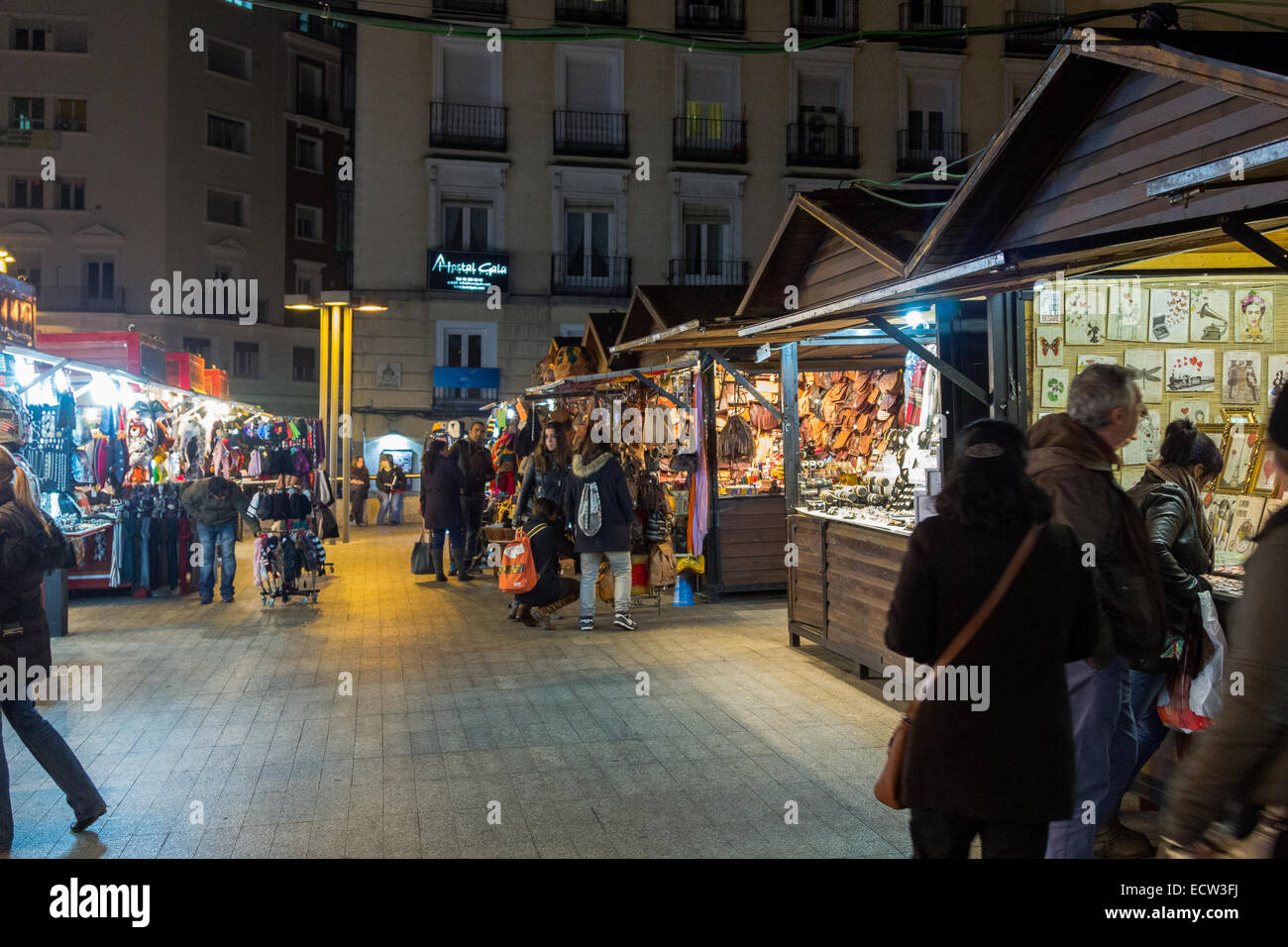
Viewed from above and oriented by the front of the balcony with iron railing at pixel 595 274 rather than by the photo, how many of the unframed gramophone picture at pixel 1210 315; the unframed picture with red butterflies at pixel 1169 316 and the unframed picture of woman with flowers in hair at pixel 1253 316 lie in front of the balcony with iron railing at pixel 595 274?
3

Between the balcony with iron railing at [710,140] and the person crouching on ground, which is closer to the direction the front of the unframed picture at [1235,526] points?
the person crouching on ground

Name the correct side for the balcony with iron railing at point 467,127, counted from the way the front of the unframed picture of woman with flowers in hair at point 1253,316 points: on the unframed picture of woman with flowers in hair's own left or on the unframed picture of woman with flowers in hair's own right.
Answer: on the unframed picture of woman with flowers in hair's own right

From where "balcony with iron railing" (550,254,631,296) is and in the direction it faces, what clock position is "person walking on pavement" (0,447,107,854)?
The person walking on pavement is roughly at 12 o'clock from the balcony with iron railing.

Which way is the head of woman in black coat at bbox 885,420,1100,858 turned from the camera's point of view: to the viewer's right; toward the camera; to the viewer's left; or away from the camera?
away from the camera

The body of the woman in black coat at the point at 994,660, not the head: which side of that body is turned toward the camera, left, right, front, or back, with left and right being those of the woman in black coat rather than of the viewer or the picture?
back

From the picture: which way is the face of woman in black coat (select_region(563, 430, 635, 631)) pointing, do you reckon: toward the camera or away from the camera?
away from the camera

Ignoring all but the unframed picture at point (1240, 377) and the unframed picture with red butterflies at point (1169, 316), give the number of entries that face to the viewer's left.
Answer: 0

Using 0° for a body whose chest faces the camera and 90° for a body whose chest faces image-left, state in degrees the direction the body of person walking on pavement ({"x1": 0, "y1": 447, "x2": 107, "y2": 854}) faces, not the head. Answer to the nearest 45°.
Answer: approximately 90°

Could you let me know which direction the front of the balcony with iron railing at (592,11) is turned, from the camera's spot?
facing the viewer

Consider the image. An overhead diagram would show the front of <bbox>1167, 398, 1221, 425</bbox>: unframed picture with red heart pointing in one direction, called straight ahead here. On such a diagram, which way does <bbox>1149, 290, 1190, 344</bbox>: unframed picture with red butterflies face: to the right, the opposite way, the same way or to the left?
the same way

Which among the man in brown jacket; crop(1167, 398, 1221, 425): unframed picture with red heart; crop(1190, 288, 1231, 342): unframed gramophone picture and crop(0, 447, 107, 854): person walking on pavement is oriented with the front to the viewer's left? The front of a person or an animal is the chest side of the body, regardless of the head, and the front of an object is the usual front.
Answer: the person walking on pavement

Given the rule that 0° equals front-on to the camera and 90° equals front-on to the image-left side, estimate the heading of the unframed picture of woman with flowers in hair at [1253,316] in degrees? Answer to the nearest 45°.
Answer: approximately 0°

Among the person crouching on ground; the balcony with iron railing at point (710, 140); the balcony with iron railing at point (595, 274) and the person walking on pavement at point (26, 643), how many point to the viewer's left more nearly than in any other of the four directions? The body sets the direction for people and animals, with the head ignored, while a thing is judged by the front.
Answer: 1

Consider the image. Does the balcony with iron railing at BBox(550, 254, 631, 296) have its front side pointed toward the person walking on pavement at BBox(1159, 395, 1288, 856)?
yes
